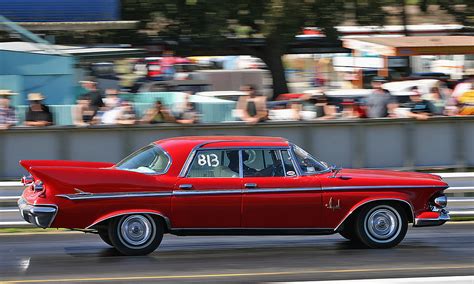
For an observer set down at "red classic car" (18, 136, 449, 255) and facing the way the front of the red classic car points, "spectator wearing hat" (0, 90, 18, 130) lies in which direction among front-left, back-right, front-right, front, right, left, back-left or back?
back-left

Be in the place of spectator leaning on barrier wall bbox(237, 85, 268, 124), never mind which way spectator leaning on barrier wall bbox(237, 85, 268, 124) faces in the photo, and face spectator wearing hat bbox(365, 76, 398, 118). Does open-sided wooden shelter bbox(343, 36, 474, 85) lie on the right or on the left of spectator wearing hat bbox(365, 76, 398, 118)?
left

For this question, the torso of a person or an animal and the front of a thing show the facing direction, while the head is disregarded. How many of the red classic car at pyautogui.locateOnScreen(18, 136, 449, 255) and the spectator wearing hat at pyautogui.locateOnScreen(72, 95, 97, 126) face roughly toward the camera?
1

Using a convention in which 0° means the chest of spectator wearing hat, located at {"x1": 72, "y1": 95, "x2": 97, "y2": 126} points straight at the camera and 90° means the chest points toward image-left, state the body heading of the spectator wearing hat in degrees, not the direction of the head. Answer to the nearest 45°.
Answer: approximately 0°

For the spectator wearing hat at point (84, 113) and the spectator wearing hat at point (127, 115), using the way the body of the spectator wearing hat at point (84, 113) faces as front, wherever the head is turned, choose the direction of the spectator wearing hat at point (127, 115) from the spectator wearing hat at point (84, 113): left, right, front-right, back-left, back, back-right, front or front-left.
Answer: left

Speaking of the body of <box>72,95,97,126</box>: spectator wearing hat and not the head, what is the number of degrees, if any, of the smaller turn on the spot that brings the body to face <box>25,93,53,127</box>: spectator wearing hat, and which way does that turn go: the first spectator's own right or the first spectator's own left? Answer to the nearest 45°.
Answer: approximately 90° to the first spectator's own right

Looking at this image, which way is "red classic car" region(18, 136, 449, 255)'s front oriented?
to the viewer's right

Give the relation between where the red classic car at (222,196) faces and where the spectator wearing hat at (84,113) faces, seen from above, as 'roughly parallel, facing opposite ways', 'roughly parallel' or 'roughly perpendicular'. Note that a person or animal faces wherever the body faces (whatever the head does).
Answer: roughly perpendicular

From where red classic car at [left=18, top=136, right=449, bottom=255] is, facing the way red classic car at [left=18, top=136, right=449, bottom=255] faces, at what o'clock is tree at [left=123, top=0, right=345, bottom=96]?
The tree is roughly at 9 o'clock from the red classic car.

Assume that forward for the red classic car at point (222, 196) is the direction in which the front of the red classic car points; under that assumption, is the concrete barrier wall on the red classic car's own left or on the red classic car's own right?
on the red classic car's own left

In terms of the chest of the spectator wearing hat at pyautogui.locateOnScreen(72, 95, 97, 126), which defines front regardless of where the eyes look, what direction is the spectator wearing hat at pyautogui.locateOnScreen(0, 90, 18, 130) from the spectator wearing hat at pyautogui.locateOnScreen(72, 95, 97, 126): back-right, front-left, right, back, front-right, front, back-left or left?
right

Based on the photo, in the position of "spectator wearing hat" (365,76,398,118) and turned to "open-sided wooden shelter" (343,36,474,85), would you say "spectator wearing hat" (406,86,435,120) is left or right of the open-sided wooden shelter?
right
